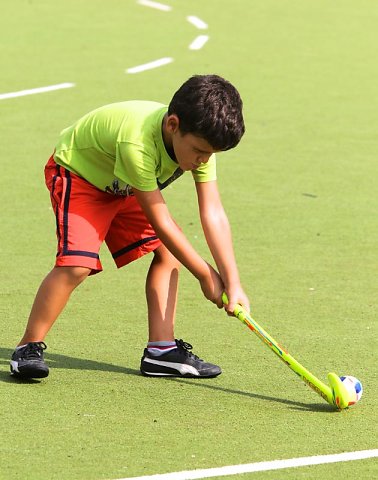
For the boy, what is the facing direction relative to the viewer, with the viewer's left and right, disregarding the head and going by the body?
facing the viewer and to the right of the viewer

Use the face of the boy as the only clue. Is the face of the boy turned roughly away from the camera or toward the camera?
toward the camera

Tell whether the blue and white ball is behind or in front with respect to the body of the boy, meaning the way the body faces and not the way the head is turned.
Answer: in front
